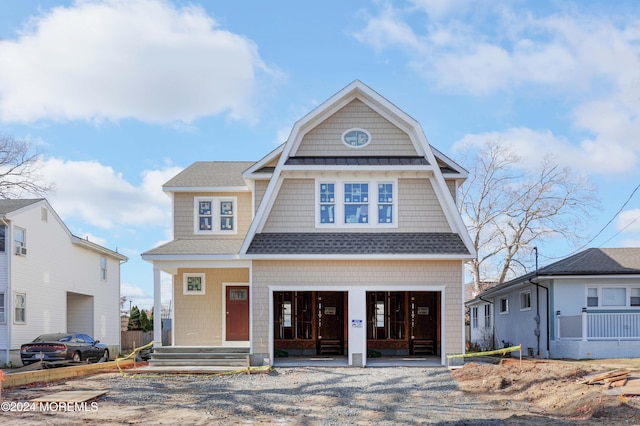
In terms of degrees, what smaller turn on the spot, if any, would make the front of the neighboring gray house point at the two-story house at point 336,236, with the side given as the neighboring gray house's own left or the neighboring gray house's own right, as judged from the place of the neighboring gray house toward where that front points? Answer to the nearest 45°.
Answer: approximately 45° to the neighboring gray house's own right

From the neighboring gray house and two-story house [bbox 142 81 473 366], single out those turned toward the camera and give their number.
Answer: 2

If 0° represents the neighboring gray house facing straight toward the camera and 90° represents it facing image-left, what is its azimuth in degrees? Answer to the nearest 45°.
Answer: approximately 0°

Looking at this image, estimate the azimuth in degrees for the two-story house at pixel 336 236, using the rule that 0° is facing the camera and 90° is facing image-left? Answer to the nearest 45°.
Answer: approximately 0°

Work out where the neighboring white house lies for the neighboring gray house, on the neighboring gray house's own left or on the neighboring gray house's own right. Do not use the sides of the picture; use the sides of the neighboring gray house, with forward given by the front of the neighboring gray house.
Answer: on the neighboring gray house's own right
